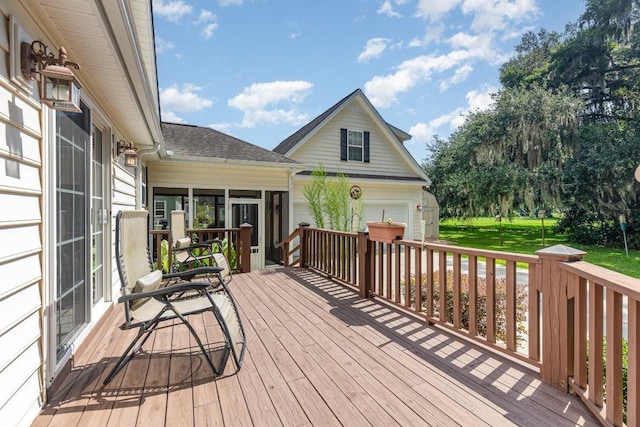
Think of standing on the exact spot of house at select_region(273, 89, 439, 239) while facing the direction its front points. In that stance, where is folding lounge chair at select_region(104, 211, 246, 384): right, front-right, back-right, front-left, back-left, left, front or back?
front

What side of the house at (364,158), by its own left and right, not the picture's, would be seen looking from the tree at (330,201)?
front

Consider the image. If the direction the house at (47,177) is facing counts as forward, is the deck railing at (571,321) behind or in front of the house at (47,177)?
in front

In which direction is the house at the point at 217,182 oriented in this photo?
toward the camera

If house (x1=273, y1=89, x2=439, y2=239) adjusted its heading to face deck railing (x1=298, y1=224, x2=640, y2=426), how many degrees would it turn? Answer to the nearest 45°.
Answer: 0° — it already faces it

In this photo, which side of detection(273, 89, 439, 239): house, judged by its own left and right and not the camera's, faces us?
front

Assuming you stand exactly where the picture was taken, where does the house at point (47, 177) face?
facing to the right of the viewer
